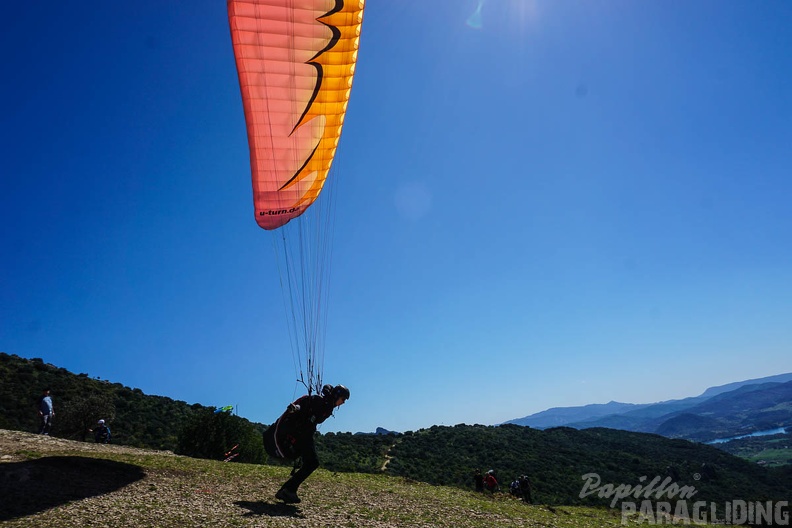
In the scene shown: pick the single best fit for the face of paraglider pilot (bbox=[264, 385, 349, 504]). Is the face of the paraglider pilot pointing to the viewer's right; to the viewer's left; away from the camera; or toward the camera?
to the viewer's right

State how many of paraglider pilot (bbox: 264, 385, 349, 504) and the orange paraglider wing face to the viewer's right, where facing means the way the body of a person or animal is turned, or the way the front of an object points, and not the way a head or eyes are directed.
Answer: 2

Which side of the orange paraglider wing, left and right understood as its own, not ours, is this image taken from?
right

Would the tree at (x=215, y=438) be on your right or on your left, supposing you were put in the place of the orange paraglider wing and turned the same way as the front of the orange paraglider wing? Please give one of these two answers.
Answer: on your left

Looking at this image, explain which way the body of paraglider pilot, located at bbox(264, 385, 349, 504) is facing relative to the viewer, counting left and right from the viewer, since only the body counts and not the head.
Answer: facing to the right of the viewer

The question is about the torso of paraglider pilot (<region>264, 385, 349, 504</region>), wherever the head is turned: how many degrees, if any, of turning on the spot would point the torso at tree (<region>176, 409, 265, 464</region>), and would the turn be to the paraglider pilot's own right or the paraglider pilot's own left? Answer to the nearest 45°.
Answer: approximately 90° to the paraglider pilot's own left
